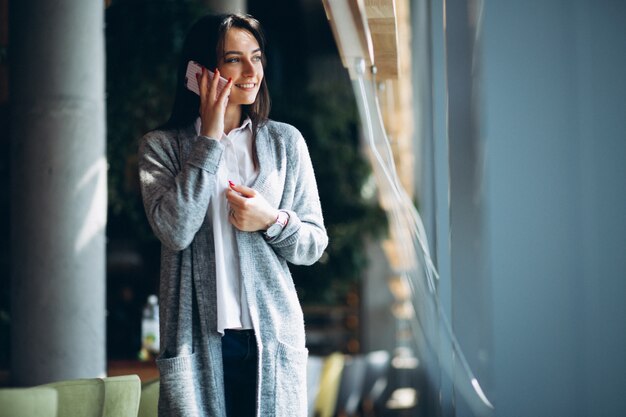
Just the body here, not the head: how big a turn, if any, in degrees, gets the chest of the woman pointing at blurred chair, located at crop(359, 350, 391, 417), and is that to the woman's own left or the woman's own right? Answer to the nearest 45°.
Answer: approximately 180°

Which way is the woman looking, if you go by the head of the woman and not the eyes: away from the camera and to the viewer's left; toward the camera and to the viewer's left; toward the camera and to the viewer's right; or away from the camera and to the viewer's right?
toward the camera and to the viewer's right

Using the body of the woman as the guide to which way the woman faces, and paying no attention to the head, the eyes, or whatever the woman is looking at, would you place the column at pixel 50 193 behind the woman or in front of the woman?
behind

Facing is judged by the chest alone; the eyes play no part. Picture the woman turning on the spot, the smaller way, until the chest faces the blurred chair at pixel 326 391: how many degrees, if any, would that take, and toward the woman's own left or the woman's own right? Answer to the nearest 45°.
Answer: approximately 180°

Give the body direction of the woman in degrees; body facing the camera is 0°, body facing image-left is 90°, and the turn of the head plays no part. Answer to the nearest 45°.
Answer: approximately 0°

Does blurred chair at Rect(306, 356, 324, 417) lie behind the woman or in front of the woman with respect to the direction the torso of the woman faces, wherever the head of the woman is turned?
behind
